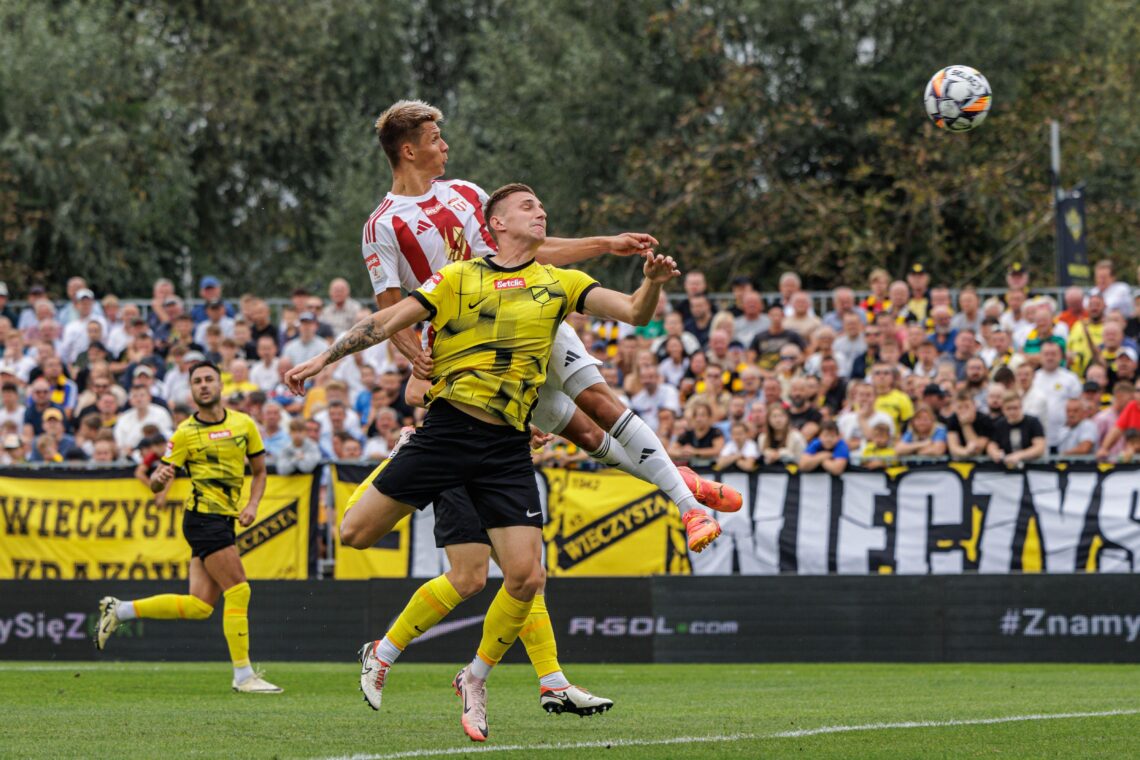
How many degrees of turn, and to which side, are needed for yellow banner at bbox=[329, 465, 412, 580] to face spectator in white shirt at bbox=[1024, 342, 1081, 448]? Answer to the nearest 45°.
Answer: approximately 90° to its left

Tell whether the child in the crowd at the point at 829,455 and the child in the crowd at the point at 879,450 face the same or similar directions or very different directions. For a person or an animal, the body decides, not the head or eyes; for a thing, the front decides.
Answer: same or similar directions

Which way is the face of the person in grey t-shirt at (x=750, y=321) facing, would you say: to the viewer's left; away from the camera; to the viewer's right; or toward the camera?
toward the camera

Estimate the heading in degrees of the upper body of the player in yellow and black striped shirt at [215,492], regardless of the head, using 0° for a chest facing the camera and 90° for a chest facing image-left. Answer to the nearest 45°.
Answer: approximately 315°

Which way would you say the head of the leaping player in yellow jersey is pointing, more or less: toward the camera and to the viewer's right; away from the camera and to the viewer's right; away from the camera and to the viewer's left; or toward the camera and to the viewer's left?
toward the camera and to the viewer's right

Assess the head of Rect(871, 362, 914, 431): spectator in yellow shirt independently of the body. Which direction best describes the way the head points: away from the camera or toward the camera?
toward the camera

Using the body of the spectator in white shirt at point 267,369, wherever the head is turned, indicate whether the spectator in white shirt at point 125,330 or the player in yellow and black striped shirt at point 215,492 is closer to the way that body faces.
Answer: the player in yellow and black striped shirt

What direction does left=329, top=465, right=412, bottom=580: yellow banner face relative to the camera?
toward the camera

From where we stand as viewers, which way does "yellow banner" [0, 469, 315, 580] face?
facing the viewer

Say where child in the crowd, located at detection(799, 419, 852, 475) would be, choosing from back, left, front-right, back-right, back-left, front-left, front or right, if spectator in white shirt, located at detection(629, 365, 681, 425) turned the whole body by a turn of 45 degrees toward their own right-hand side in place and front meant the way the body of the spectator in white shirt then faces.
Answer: left

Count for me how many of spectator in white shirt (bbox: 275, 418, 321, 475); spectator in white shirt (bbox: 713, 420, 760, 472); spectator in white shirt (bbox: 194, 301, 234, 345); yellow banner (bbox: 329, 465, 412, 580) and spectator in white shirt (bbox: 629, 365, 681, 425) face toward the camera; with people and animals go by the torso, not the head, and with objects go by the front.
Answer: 5

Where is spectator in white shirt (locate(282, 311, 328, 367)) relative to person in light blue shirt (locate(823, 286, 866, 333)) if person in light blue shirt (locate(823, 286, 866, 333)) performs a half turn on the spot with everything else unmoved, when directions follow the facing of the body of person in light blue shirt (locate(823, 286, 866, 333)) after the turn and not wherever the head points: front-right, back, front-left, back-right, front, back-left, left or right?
left

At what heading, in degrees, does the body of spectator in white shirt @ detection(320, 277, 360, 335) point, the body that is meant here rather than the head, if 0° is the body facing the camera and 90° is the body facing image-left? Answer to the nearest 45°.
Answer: approximately 0°

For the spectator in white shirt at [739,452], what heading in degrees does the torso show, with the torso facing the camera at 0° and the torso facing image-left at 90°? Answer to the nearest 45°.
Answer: approximately 0°

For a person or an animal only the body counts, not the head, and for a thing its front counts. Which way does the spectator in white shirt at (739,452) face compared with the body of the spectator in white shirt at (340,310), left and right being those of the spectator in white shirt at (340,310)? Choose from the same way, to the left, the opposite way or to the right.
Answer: the same way

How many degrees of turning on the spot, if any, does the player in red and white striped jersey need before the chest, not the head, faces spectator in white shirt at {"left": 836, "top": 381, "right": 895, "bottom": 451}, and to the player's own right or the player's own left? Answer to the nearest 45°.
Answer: approximately 90° to the player's own left

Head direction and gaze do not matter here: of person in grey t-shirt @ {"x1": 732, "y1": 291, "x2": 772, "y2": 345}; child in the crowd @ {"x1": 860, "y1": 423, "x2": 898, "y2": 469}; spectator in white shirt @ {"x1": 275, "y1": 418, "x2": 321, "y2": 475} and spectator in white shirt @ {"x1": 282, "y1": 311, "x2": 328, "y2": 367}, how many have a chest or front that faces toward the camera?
4

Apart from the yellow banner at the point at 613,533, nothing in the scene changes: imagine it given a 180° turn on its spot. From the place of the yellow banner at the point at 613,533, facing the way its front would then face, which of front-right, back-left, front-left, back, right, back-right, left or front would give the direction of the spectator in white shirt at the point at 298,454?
left
